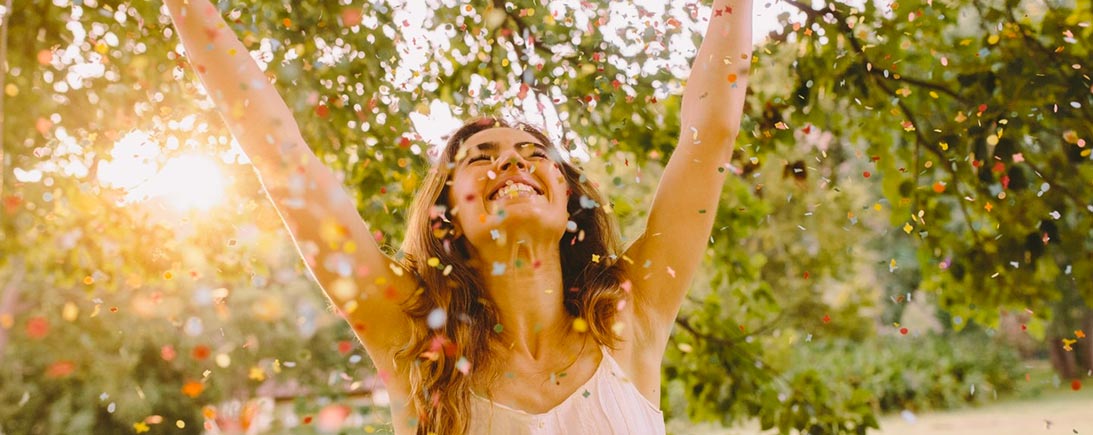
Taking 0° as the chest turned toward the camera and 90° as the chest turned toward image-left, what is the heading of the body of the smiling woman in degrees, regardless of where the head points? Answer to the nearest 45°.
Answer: approximately 0°

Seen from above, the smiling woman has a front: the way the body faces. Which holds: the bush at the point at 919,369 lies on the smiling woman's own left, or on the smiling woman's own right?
on the smiling woman's own left
